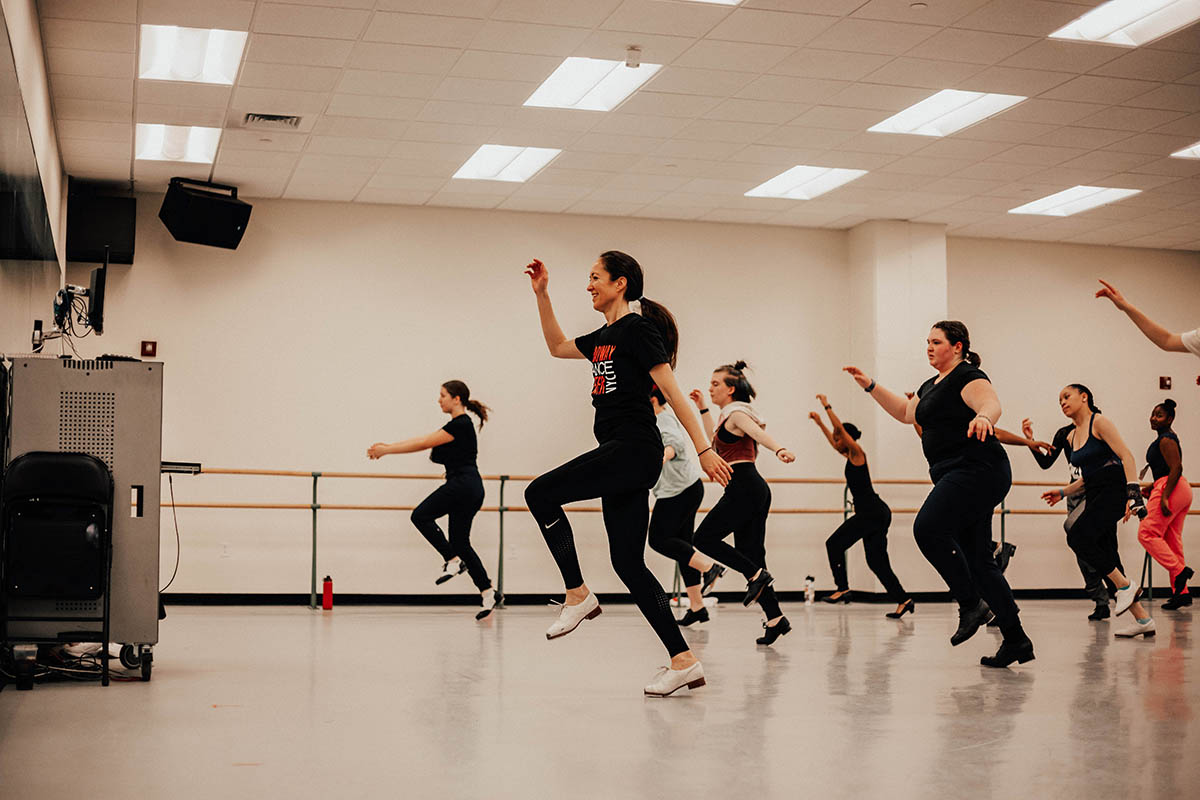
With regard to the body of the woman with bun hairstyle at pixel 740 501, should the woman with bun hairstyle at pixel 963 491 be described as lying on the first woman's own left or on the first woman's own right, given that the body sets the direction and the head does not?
on the first woman's own left

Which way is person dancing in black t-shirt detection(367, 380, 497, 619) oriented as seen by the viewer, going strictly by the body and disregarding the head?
to the viewer's left

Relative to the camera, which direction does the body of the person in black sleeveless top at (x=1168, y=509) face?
to the viewer's left

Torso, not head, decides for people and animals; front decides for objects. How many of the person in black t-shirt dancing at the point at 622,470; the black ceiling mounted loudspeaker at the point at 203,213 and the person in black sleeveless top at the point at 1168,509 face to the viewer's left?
2

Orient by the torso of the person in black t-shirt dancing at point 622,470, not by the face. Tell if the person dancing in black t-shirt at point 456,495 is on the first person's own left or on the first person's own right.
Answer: on the first person's own right

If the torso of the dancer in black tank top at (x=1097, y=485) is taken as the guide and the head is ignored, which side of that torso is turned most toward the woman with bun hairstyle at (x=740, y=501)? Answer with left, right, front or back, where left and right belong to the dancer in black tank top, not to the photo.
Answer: front

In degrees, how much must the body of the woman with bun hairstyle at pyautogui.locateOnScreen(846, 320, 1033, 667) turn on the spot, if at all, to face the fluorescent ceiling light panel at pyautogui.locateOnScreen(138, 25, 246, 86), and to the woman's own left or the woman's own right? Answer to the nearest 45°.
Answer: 0° — they already face it

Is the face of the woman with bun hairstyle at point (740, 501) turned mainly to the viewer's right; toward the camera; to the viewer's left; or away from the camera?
to the viewer's left

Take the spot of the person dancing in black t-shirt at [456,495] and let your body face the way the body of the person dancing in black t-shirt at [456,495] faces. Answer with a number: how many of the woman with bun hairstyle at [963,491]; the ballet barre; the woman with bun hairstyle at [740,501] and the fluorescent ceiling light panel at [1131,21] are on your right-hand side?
1
